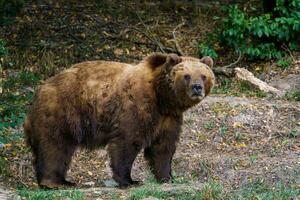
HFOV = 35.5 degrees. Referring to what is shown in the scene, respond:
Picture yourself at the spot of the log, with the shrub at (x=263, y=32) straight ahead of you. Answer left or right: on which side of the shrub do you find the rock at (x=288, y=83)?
right

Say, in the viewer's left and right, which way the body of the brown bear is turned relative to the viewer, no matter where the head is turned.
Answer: facing to the right of the viewer

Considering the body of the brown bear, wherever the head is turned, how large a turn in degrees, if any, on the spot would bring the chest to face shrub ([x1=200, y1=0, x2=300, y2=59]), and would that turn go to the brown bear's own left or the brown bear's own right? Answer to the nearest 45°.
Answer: approximately 45° to the brown bear's own left

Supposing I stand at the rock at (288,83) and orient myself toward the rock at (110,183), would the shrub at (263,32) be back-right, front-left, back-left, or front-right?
back-right
